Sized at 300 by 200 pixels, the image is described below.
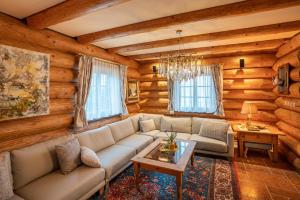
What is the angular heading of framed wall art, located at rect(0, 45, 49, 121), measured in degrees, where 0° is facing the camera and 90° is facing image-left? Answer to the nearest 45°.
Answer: approximately 315°

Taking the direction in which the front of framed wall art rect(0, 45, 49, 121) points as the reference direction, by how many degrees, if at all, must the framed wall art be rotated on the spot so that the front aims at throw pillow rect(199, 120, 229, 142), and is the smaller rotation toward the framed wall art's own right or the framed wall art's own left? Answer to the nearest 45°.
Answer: approximately 45° to the framed wall art's own left
